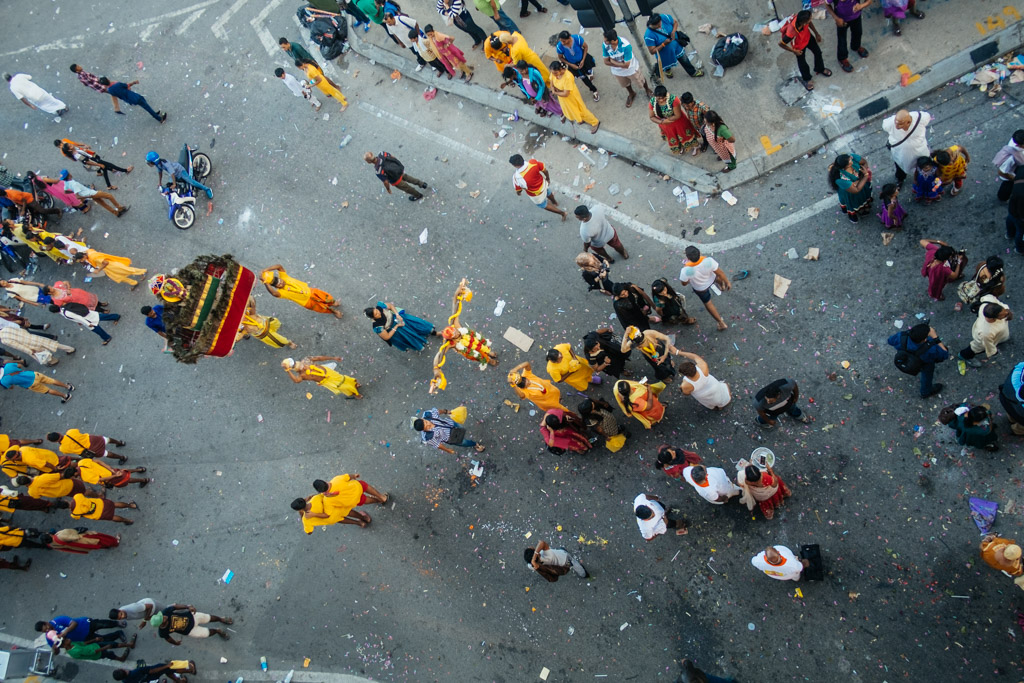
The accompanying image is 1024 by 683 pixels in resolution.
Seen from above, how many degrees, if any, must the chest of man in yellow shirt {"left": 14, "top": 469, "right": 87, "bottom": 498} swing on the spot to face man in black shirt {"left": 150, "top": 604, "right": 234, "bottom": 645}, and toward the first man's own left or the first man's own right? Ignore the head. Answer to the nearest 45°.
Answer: approximately 180°

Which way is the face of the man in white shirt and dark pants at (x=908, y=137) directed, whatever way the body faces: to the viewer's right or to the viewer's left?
to the viewer's left

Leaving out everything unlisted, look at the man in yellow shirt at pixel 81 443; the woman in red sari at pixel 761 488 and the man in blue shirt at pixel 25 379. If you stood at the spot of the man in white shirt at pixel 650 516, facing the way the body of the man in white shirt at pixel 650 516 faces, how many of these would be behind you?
1

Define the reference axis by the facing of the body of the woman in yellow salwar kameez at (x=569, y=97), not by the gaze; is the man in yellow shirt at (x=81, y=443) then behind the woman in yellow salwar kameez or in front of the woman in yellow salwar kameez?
in front

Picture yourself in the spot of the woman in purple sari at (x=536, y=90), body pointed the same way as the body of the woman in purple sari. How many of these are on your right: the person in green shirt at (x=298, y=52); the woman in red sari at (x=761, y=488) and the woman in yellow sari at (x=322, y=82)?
2

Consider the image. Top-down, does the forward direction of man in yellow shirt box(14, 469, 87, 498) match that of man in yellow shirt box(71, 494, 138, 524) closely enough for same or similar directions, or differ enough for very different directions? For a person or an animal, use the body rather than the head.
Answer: same or similar directions

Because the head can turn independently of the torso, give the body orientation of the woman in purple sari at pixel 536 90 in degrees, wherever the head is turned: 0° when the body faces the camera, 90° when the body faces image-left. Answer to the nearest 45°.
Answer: approximately 45°

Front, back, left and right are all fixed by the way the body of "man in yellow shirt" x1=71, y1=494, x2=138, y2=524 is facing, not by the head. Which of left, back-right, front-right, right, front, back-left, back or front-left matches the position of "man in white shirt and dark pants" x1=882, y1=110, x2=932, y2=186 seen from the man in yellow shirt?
back-right
